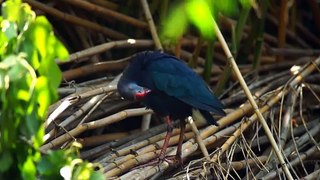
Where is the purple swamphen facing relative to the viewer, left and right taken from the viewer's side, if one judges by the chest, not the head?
facing to the left of the viewer

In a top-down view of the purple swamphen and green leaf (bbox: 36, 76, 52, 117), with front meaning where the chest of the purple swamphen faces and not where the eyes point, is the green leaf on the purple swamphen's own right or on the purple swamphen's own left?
on the purple swamphen's own left

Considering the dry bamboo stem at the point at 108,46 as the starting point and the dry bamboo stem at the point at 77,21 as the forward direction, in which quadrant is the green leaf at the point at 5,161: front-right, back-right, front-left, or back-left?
back-left
